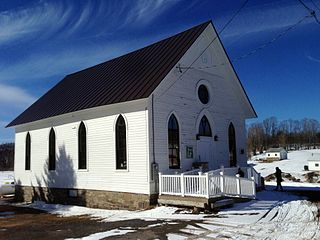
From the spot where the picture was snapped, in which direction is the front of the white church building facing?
facing the viewer and to the right of the viewer

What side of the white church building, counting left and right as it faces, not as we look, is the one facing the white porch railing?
front
